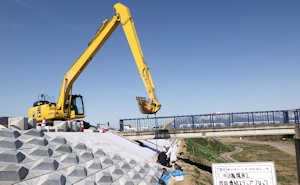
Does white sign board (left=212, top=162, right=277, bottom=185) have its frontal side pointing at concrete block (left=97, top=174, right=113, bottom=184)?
no

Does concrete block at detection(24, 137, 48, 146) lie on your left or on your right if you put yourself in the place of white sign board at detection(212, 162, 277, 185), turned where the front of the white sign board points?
on your right

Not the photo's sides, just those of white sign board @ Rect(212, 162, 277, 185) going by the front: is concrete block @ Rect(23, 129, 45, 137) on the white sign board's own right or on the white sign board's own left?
on the white sign board's own right

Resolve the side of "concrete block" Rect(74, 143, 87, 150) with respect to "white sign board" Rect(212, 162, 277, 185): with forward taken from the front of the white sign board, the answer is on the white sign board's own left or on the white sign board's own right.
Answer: on the white sign board's own right

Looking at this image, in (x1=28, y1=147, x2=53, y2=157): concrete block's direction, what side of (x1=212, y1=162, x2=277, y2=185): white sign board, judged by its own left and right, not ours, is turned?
right

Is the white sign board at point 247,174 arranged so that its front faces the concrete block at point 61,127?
no

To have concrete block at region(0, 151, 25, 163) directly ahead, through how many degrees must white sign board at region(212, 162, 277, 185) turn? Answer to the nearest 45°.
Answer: approximately 90° to its right

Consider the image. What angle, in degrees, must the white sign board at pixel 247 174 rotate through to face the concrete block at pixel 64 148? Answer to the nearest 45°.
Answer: approximately 90° to its right

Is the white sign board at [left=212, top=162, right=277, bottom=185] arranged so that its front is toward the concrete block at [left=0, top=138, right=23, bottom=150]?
no

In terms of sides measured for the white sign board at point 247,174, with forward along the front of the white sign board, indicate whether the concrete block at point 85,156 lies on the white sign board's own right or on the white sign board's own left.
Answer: on the white sign board's own right

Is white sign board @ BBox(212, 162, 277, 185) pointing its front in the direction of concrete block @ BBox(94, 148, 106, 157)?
no

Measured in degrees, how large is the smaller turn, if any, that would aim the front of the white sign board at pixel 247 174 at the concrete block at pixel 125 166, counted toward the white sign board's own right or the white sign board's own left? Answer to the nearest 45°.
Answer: approximately 135° to the white sign board's own right

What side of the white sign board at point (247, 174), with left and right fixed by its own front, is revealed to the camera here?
front
